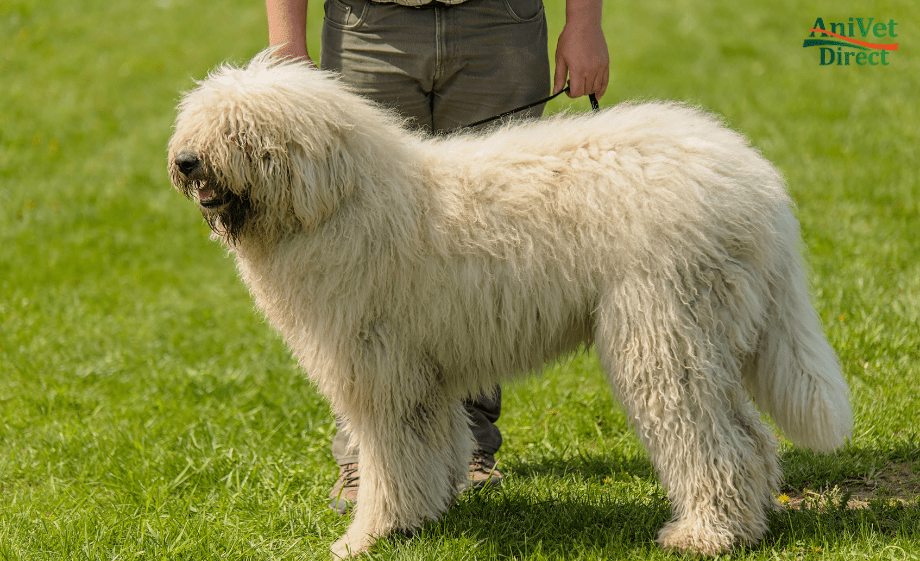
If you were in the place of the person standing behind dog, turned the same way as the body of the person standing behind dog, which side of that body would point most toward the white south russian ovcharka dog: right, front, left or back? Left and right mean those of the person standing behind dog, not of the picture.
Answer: front

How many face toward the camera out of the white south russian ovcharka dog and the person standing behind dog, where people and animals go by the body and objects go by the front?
1

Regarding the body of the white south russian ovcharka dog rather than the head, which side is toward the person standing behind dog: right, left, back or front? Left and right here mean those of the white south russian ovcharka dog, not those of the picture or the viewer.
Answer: right

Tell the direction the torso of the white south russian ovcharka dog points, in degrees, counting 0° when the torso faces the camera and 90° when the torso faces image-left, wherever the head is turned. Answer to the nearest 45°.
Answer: approximately 90°

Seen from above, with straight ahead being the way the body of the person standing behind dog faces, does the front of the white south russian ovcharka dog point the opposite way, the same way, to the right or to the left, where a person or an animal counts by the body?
to the right

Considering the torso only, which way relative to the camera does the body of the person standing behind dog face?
toward the camera
